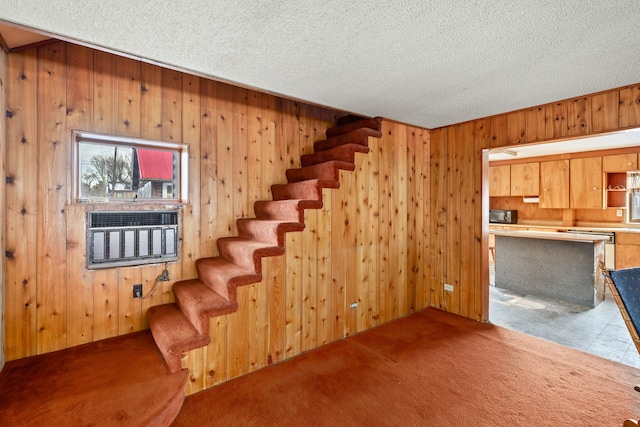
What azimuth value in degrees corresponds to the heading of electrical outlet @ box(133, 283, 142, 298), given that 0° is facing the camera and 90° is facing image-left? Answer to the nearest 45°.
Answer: approximately 0°

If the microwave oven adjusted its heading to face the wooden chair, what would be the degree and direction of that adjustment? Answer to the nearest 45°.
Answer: approximately 45° to its left

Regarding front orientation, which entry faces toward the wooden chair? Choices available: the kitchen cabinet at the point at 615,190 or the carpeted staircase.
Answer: the kitchen cabinet

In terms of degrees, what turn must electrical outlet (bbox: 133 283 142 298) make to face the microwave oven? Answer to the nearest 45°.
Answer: approximately 90° to its left

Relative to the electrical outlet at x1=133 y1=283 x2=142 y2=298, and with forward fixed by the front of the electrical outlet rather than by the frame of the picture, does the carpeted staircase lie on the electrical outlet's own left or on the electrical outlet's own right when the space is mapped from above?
on the electrical outlet's own left

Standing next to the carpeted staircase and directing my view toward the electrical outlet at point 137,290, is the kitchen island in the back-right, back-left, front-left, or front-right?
back-right

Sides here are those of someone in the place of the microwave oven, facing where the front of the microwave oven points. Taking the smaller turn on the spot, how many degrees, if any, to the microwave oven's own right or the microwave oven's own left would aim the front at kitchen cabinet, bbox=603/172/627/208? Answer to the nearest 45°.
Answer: approximately 135° to the microwave oven's own left

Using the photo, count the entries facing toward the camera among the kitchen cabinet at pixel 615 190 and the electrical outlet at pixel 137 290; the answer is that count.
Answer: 2

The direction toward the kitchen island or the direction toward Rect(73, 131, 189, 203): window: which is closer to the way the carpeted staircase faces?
the window
